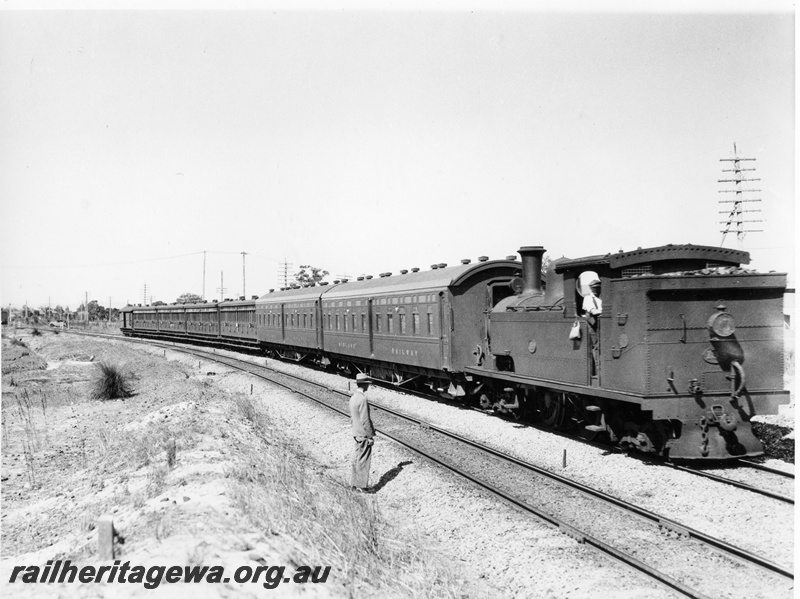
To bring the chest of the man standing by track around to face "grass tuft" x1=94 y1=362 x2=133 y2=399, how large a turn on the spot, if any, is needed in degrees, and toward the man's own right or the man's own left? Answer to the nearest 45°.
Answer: approximately 90° to the man's own left

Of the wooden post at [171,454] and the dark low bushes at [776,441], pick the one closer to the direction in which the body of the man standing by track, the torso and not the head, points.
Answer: the dark low bushes

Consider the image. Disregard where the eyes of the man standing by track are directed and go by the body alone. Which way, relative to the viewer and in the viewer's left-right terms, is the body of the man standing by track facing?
facing away from the viewer and to the right of the viewer

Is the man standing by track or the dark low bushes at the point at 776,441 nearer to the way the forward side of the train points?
the dark low bushes

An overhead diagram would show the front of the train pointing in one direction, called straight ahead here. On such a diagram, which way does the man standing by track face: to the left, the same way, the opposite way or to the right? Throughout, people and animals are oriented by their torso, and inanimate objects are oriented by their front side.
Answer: to the left

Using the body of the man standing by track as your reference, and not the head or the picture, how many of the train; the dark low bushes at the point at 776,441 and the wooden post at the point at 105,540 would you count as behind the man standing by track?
1

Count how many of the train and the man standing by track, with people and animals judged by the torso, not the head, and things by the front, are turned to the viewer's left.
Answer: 0

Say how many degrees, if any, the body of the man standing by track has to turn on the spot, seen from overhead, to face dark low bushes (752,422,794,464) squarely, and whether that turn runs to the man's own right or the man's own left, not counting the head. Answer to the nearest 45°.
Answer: approximately 45° to the man's own right

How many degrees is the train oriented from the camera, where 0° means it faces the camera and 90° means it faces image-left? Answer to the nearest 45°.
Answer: approximately 315°

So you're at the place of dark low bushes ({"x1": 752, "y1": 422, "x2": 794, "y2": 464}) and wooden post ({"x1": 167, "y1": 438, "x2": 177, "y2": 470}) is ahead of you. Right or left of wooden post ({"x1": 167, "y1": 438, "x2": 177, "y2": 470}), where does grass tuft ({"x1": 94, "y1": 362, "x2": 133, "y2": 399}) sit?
right

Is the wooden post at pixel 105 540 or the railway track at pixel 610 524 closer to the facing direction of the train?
the railway track

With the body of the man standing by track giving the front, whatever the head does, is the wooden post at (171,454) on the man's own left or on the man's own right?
on the man's own left
